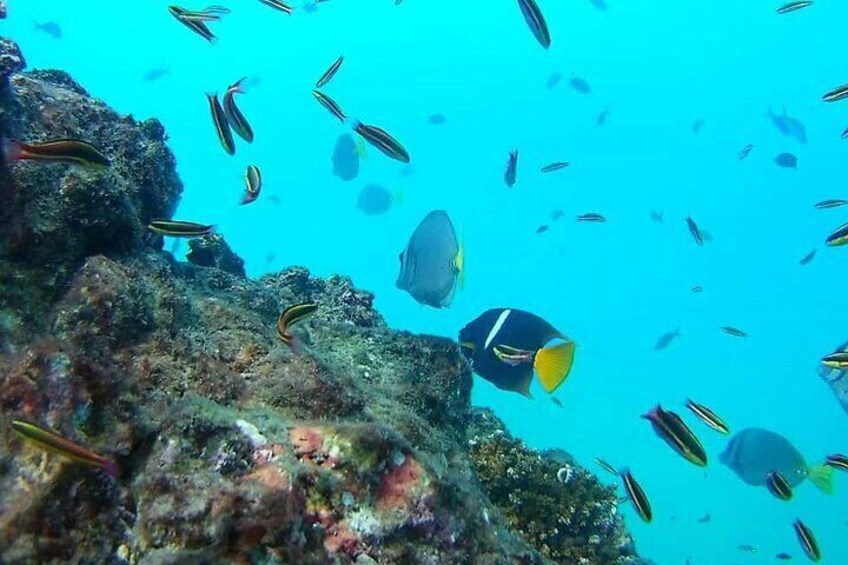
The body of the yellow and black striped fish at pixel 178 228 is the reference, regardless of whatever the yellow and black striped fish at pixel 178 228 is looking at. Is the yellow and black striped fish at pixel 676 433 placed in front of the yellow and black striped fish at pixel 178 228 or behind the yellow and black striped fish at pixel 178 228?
behind

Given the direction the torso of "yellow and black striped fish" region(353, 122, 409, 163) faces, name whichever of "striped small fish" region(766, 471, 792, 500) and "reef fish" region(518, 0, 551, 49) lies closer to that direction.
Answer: the striped small fish

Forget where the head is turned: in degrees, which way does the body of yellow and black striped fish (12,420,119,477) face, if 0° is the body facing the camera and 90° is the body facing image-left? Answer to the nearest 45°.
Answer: approximately 90°

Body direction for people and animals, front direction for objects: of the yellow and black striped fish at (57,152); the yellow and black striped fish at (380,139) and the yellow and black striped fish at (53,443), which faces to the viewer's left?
the yellow and black striped fish at (53,443)

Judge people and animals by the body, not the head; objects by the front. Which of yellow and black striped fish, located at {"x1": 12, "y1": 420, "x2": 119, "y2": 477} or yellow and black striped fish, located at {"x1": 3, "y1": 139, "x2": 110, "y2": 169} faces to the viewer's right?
yellow and black striped fish, located at {"x1": 3, "y1": 139, "x2": 110, "y2": 169}

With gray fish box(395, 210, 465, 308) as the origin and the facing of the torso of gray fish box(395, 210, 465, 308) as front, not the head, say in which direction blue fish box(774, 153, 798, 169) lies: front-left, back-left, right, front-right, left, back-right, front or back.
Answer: back-right

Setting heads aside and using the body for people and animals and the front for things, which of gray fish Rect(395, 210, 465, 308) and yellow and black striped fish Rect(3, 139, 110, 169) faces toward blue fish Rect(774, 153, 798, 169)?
the yellow and black striped fish

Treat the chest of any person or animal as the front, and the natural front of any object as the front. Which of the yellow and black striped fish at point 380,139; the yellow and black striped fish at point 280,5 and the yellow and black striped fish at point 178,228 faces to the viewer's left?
the yellow and black striped fish at point 178,228
